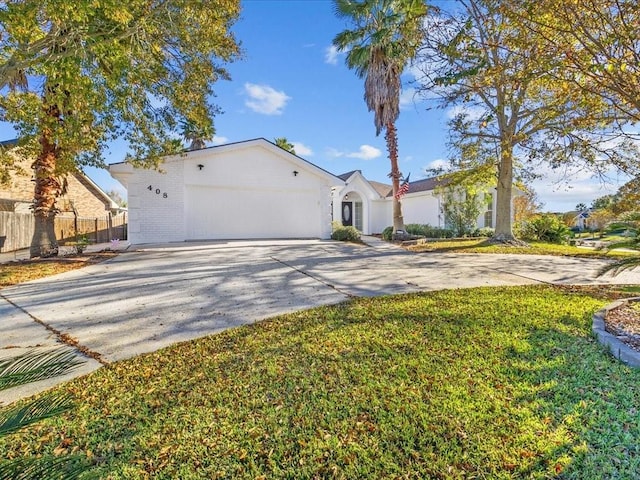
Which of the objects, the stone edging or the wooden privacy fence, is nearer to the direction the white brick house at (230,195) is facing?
the stone edging

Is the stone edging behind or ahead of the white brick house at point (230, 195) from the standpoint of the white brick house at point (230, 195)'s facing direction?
ahead

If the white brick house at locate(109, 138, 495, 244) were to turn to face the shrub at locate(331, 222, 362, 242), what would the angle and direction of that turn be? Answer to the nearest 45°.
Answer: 0° — it already faces it

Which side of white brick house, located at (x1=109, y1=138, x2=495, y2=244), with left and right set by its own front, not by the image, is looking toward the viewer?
front

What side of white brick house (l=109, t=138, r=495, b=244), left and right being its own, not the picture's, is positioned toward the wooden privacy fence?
right

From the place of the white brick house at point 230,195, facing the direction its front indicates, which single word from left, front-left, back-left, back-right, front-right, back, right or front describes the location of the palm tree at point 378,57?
left

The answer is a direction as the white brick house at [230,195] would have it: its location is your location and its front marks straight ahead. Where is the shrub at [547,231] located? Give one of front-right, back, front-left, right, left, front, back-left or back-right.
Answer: left

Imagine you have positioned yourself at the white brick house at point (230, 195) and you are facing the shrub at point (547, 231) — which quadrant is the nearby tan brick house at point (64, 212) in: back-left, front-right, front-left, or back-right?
back-left

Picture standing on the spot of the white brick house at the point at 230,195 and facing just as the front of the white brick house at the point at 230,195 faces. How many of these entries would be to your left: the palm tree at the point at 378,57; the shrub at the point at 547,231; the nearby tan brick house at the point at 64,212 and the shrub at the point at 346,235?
3

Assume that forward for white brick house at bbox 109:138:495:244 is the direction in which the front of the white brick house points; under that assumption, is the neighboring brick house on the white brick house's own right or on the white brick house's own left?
on the white brick house's own right

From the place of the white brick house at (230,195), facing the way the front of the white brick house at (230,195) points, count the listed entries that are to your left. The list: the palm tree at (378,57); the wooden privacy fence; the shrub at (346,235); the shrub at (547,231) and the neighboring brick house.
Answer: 3
